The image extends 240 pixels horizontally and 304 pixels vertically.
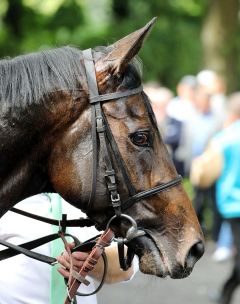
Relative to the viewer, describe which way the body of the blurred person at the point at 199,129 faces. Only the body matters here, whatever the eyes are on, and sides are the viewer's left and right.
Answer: facing the viewer

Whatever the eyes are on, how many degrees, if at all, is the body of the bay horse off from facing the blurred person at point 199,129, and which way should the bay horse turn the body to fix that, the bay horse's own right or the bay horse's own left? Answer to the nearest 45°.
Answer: approximately 90° to the bay horse's own left

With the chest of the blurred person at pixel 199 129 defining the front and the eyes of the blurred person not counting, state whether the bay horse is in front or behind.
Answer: in front

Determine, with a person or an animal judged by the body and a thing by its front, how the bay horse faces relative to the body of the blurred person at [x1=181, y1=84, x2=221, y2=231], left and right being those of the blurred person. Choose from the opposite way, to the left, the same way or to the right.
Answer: to the left

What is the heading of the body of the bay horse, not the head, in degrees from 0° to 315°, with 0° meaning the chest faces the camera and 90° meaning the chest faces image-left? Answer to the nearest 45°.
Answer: approximately 270°

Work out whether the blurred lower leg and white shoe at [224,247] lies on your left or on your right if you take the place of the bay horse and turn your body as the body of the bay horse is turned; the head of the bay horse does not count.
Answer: on your left

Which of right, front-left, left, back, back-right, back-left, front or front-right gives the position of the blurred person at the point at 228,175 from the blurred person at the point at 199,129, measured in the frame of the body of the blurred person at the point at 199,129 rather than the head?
front
